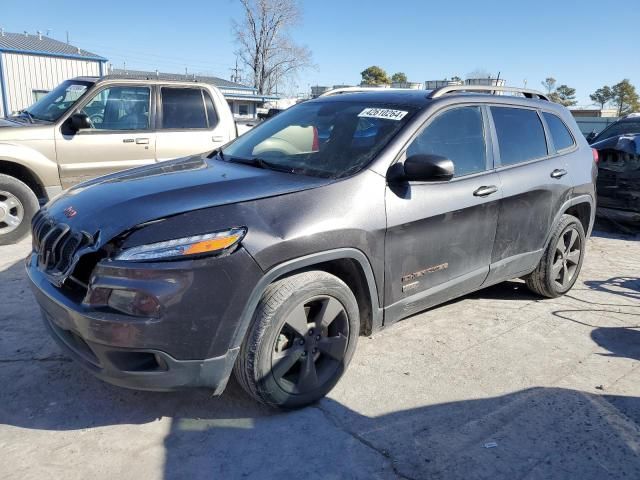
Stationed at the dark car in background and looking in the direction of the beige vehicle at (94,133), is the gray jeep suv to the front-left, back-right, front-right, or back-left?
front-left

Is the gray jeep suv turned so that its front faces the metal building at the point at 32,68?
no

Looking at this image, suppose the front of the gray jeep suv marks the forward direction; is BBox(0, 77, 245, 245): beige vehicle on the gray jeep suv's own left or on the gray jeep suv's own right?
on the gray jeep suv's own right

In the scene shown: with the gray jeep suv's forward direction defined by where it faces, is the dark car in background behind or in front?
behind

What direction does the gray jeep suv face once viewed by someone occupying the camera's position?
facing the viewer and to the left of the viewer

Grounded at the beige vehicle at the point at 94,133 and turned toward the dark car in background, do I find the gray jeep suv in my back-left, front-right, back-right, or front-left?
front-right
